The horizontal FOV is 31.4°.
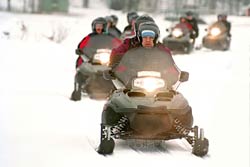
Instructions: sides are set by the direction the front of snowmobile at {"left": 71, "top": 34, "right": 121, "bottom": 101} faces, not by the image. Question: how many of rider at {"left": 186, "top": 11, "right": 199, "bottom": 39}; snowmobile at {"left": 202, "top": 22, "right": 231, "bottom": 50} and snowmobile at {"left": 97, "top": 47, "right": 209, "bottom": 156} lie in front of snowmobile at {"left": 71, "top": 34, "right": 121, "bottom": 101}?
1

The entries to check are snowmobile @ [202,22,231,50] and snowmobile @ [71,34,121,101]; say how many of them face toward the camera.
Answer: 2

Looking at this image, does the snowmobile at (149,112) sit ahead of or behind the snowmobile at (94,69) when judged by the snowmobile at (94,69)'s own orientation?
ahead

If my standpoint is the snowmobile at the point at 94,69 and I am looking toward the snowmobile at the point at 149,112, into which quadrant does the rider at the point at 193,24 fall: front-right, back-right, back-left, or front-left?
back-left

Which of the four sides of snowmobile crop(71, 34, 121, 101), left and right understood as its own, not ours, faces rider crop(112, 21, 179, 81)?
front

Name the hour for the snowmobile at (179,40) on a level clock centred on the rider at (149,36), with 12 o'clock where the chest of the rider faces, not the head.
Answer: The snowmobile is roughly at 6 o'clock from the rider.

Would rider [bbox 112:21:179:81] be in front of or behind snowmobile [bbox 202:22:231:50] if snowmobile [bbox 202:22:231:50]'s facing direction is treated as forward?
in front

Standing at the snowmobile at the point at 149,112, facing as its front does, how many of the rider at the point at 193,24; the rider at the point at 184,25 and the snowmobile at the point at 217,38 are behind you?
3

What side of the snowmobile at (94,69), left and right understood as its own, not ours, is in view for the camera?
front

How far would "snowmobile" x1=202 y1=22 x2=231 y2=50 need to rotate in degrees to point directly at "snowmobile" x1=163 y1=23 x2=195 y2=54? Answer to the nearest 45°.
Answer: approximately 45° to its right

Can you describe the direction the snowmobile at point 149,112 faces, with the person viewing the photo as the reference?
facing the viewer

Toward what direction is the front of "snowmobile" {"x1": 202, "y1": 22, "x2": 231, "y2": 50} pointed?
toward the camera

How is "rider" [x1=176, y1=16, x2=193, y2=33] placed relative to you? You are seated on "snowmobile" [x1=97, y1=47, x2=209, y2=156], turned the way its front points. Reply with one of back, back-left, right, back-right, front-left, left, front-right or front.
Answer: back

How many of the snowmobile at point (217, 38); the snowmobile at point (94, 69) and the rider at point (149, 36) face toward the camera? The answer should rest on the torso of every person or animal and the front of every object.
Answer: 3
